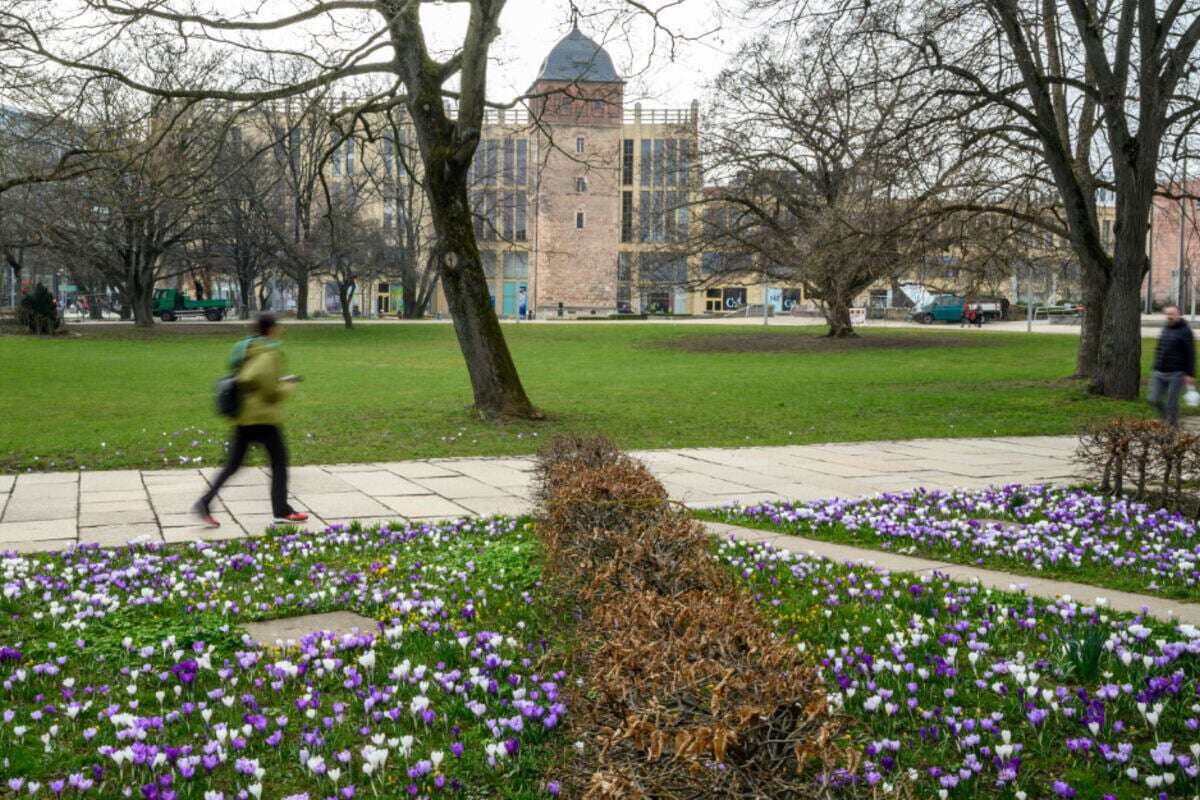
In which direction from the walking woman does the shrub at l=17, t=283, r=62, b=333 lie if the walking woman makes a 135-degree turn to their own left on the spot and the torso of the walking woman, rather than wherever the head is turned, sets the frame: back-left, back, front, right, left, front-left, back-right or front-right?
front-right

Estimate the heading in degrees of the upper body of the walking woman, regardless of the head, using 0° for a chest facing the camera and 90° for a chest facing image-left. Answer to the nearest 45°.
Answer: approximately 270°

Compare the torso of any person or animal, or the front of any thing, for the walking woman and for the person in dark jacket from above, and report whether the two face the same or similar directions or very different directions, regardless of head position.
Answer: very different directions

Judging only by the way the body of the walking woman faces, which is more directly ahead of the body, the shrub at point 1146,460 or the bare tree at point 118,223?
the shrub

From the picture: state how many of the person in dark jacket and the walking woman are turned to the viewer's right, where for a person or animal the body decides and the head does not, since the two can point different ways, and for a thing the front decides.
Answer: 1

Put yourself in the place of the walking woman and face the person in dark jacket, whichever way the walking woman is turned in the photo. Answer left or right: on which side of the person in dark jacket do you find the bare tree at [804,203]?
left

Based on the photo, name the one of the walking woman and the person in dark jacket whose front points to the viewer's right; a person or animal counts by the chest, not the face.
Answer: the walking woman

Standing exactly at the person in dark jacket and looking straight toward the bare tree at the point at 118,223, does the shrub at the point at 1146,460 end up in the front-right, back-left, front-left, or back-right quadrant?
back-left

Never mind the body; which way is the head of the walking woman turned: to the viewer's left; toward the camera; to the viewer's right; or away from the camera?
to the viewer's right
